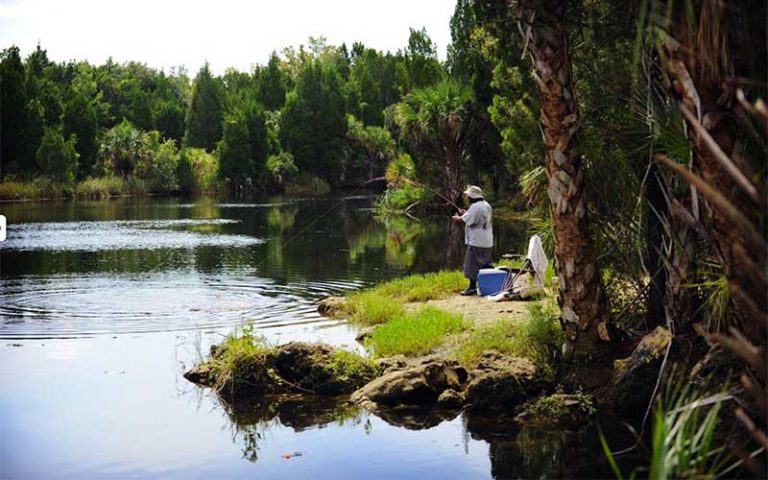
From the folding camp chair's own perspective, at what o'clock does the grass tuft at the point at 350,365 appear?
The grass tuft is roughly at 10 o'clock from the folding camp chair.

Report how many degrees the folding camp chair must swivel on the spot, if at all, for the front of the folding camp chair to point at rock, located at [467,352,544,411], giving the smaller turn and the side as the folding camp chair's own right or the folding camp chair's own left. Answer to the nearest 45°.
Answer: approximately 90° to the folding camp chair's own left

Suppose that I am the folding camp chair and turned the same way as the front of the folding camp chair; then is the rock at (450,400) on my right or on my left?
on my left

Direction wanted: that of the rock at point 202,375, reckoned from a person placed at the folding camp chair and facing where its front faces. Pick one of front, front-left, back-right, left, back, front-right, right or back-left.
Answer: front-left

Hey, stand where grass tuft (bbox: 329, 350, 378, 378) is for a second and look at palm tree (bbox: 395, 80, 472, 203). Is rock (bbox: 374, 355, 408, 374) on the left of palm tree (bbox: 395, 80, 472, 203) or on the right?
right

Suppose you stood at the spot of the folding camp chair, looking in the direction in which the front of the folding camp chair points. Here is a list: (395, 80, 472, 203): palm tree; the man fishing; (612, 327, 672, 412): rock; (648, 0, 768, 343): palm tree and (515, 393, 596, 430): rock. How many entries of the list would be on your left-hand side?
3

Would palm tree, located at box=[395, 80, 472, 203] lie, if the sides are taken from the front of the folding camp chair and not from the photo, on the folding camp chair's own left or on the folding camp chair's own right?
on the folding camp chair's own right

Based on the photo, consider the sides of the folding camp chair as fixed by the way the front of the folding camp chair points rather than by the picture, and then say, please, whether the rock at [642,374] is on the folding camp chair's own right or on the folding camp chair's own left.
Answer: on the folding camp chair's own left

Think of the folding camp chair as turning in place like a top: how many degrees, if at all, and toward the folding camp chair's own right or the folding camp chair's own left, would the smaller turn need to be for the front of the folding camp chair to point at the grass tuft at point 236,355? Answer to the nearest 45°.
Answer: approximately 45° to the folding camp chair's own left

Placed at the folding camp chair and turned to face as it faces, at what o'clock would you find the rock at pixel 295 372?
The rock is roughly at 10 o'clock from the folding camp chair.

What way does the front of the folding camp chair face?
to the viewer's left

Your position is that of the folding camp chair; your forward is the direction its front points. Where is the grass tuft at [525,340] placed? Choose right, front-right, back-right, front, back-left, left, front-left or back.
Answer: left

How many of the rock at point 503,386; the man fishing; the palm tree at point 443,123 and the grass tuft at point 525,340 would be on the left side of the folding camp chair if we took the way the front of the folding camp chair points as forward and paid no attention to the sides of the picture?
2

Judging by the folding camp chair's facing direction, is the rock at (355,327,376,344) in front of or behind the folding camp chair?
in front
